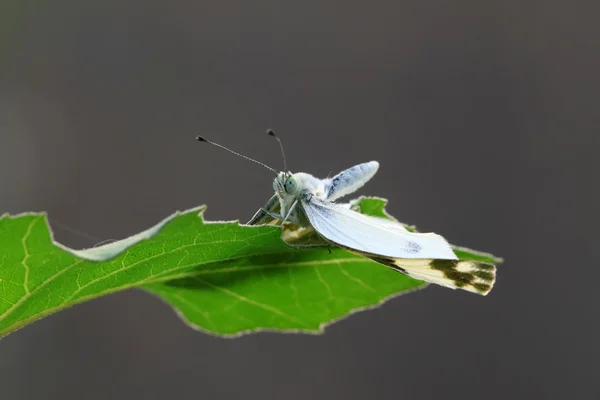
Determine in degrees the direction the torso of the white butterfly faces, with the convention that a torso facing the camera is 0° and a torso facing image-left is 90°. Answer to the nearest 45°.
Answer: approximately 45°
